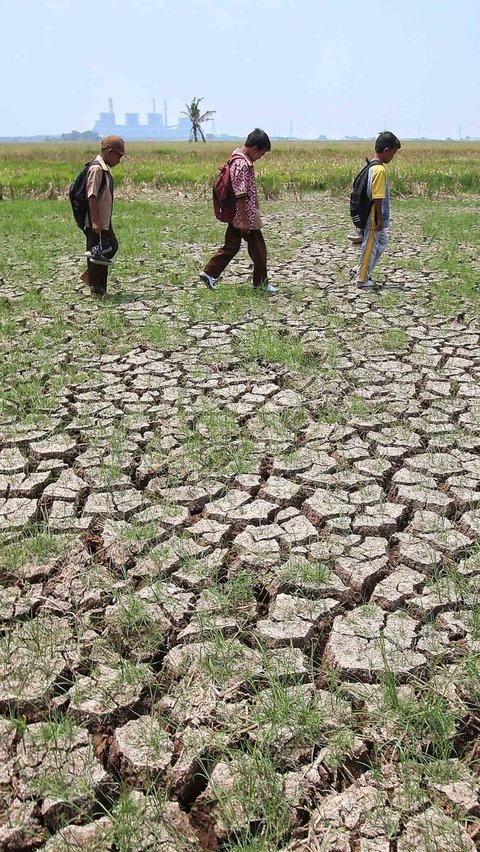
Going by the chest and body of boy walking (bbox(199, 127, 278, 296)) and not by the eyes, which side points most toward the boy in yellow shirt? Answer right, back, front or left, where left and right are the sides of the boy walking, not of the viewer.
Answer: front

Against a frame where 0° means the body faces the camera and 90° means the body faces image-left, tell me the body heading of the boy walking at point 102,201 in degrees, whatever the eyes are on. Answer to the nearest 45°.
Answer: approximately 270°

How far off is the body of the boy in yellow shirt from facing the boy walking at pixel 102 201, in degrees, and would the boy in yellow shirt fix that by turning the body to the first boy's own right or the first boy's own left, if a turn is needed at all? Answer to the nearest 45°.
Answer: approximately 180°

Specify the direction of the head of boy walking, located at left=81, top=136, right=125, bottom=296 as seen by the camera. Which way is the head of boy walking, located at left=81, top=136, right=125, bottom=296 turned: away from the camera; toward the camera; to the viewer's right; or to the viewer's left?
to the viewer's right

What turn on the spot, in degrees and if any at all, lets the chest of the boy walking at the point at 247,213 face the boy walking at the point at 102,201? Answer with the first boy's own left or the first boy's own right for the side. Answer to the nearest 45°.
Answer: approximately 180°

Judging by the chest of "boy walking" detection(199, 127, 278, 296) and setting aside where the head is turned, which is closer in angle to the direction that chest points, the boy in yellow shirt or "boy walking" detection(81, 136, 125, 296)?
the boy in yellow shirt

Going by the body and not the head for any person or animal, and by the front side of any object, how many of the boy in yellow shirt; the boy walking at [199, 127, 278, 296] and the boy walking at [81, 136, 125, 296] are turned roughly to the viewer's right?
3

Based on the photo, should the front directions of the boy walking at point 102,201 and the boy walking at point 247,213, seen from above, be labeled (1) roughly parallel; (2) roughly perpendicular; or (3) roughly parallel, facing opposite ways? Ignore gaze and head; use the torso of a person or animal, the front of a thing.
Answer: roughly parallel

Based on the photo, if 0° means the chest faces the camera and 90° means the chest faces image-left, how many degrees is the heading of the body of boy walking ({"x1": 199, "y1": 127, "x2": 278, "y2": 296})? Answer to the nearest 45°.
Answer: approximately 270°

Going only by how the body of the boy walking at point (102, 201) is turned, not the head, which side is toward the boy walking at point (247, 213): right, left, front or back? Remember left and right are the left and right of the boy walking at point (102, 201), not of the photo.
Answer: front

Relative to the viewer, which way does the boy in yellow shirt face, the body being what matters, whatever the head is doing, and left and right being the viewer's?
facing to the right of the viewer

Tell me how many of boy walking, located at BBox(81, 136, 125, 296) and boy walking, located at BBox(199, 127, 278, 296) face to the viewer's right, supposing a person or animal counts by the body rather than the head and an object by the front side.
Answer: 2
